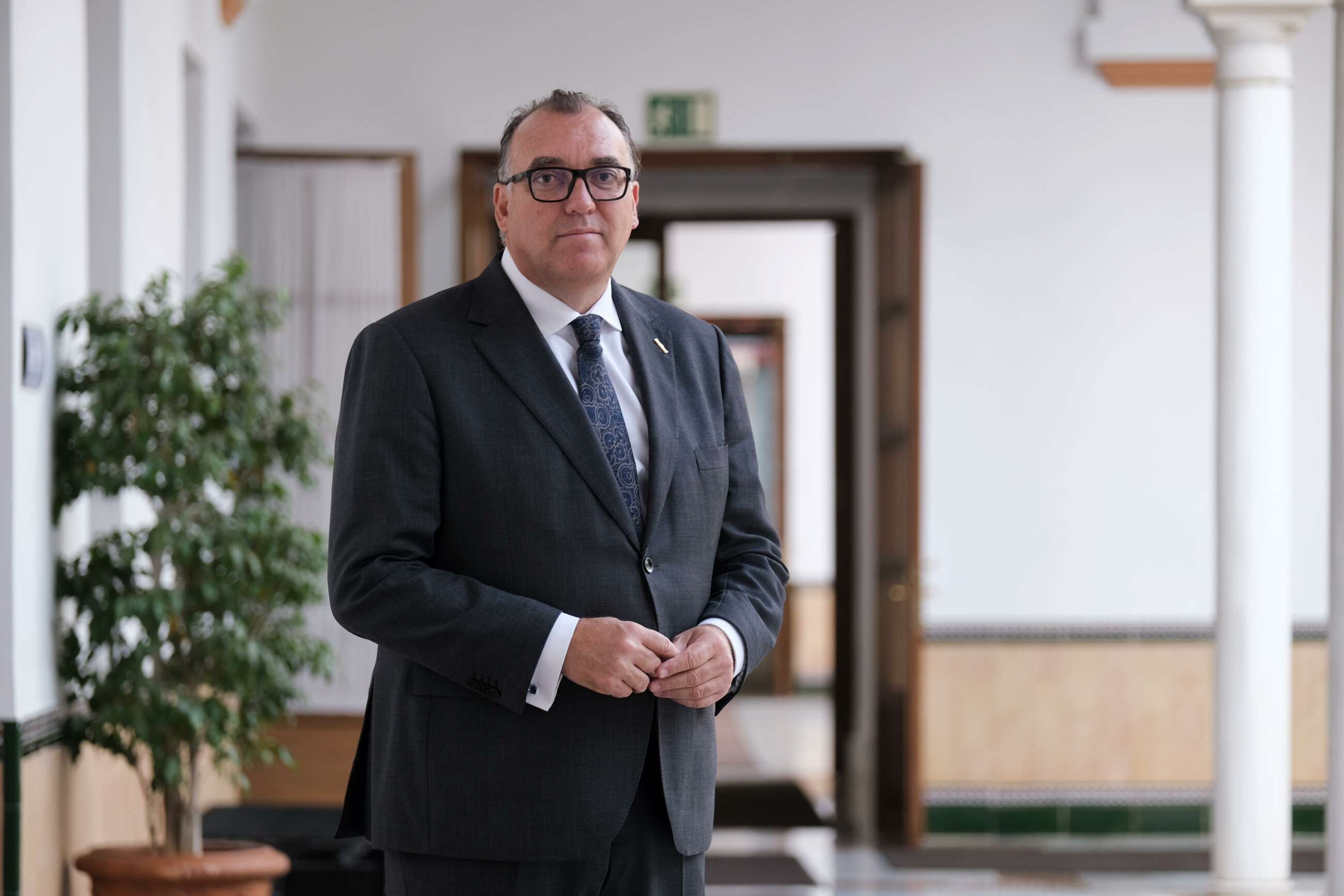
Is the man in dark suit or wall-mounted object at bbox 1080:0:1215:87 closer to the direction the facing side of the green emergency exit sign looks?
the man in dark suit

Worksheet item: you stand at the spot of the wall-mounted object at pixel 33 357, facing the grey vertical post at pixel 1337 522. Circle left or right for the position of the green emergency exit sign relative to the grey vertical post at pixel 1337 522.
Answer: left

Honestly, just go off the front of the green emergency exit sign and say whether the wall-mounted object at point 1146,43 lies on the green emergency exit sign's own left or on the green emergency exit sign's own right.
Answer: on the green emergency exit sign's own left

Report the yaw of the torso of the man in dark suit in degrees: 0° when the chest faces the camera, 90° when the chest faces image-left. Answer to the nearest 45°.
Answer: approximately 315°

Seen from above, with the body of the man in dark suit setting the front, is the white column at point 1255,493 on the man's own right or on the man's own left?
on the man's own left

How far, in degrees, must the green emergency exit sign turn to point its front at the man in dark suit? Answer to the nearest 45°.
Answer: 0° — it already faces them

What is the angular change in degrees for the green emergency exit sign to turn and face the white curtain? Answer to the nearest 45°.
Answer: approximately 90° to its right

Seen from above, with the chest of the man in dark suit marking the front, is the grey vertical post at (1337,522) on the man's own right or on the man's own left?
on the man's own left

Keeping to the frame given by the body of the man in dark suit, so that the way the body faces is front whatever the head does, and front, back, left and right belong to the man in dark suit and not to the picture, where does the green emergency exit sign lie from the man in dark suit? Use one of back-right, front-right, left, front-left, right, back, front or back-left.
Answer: back-left

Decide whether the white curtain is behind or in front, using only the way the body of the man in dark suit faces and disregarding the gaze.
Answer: behind
